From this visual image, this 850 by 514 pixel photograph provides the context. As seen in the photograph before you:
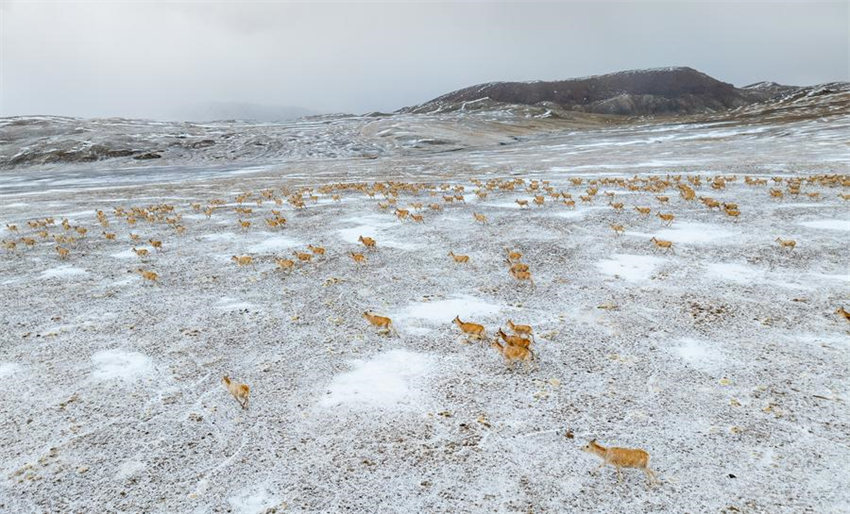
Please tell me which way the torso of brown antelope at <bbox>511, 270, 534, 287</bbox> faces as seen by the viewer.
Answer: to the viewer's left

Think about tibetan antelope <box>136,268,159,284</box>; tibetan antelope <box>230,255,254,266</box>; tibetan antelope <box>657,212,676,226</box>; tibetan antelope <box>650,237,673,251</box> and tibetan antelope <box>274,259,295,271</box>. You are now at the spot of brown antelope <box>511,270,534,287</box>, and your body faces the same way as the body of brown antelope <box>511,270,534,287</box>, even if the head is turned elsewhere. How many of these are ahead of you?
3

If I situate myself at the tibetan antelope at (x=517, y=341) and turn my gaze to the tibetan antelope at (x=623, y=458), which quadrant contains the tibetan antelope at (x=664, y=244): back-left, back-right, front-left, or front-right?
back-left

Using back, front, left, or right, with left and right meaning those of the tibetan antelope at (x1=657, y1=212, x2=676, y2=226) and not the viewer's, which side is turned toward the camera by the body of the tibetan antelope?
left

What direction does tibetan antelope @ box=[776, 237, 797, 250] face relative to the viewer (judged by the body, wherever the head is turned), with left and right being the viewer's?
facing to the left of the viewer

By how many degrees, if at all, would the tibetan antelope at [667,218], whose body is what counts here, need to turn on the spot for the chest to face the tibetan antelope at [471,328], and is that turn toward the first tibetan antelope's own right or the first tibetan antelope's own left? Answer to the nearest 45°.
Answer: approximately 90° to the first tibetan antelope's own left

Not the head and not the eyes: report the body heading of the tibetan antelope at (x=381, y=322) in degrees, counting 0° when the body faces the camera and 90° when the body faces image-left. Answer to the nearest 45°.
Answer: approximately 90°

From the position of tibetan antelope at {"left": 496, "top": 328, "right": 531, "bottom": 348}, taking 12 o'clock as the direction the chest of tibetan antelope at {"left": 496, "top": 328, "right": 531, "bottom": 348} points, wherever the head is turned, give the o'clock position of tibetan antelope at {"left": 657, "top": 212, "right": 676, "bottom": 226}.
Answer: tibetan antelope at {"left": 657, "top": 212, "right": 676, "bottom": 226} is roughly at 4 o'clock from tibetan antelope at {"left": 496, "top": 328, "right": 531, "bottom": 348}.
